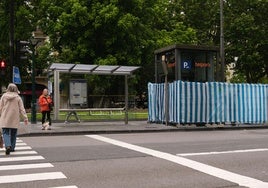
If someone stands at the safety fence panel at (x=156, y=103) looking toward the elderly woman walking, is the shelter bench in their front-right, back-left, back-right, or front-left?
front-right

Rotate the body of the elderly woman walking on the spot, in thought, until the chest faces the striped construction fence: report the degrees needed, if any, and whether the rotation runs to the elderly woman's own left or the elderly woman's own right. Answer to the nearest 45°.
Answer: approximately 45° to the elderly woman's own right

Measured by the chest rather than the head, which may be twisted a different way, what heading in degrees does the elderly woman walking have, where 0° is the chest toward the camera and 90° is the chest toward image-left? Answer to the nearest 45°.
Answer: approximately 180°

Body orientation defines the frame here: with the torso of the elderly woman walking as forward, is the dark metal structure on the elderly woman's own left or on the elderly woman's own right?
on the elderly woman's own right

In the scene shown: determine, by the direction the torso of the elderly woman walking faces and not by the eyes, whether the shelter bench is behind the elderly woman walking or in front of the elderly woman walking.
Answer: in front

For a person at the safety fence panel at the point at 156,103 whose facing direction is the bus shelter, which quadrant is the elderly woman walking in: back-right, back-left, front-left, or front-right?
front-left

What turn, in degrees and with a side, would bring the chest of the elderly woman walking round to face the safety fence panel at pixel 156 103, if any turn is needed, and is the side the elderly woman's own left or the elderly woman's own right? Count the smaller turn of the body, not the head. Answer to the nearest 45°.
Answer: approximately 45° to the elderly woman's own right

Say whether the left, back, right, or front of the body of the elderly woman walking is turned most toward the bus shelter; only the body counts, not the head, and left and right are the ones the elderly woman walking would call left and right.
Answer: front

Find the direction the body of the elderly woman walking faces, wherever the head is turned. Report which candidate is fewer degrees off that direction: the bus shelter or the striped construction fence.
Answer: the bus shelter
